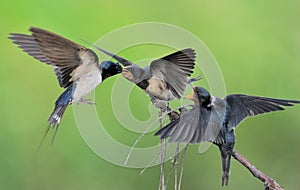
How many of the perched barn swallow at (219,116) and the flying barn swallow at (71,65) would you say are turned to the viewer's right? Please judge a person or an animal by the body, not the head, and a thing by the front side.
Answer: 1

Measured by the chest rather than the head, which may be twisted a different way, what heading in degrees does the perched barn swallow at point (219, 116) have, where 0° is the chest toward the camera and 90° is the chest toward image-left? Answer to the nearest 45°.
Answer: approximately 135°

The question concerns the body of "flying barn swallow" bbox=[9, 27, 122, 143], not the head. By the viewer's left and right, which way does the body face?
facing to the right of the viewer
